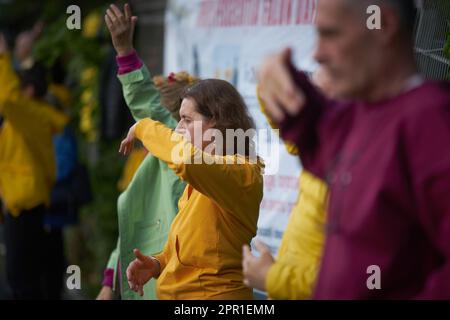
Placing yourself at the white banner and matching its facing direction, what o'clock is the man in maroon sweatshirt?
The man in maroon sweatshirt is roughly at 12 o'clock from the white banner.

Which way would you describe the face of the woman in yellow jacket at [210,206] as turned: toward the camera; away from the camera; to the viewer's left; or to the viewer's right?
to the viewer's left

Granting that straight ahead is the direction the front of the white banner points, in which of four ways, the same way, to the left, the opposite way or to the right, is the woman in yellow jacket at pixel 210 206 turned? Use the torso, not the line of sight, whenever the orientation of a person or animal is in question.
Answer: to the right

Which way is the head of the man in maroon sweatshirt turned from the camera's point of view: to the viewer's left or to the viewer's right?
to the viewer's left

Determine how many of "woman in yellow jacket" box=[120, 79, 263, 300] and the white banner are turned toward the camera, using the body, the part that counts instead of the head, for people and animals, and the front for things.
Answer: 1

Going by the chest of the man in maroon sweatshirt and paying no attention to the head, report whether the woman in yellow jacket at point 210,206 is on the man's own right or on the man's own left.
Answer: on the man's own right

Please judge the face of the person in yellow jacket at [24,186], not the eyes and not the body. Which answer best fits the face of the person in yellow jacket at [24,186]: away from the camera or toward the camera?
away from the camera

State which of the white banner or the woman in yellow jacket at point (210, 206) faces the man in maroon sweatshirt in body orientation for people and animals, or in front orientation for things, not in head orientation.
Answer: the white banner

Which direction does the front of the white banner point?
toward the camera

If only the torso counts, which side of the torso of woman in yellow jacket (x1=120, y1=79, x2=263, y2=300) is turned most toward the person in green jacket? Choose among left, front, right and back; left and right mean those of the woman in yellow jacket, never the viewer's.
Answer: right

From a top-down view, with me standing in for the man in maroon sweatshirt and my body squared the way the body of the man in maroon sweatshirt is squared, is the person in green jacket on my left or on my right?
on my right

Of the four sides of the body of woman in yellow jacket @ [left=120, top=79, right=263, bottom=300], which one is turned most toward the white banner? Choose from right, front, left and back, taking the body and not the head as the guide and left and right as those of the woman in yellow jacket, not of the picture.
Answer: right

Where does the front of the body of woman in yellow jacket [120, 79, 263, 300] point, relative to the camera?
to the viewer's left
